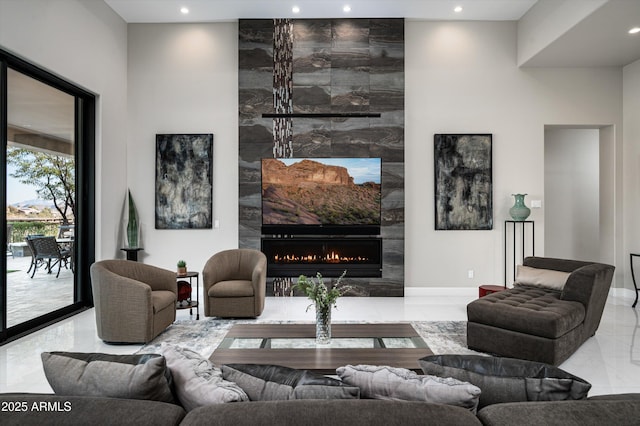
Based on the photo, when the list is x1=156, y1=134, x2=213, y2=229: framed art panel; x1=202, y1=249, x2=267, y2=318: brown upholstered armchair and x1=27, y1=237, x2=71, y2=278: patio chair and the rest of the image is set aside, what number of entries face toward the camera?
2

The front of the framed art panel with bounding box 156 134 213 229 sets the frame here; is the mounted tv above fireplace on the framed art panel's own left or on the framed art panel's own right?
on the framed art panel's own left

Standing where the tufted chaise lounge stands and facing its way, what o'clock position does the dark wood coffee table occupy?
The dark wood coffee table is roughly at 12 o'clock from the tufted chaise lounge.

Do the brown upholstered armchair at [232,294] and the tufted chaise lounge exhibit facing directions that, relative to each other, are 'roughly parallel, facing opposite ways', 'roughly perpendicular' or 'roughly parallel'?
roughly perpendicular

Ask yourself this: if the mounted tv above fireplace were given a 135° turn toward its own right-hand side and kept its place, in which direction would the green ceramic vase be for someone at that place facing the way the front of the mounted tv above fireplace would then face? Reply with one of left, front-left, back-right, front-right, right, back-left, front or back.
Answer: back-right

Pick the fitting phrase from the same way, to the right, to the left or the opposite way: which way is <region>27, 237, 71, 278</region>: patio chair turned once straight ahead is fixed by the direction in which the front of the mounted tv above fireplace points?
the opposite way

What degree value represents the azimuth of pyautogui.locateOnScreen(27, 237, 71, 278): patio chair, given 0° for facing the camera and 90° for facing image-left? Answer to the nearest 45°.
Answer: approximately 225°

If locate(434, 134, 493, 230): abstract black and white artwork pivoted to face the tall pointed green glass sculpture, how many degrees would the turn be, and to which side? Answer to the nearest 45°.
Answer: approximately 90° to its right

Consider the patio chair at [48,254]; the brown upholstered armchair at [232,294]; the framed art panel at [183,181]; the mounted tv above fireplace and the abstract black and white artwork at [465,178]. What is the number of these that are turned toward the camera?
4

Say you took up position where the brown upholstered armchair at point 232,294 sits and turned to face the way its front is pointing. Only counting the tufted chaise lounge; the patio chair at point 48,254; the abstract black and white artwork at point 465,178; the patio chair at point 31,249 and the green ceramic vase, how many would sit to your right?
2

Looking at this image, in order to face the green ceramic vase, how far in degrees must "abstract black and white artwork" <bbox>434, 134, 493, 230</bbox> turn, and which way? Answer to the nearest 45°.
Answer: approximately 90° to its left

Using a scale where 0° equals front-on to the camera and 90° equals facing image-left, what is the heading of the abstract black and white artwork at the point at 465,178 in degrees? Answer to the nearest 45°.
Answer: approximately 0°

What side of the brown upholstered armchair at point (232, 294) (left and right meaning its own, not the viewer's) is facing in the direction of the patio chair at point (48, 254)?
right

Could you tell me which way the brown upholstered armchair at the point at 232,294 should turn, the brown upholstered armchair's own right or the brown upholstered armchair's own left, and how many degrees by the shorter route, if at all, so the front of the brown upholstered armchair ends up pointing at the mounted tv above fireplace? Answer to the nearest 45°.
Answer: approximately 135° to the brown upholstered armchair's own left
